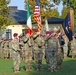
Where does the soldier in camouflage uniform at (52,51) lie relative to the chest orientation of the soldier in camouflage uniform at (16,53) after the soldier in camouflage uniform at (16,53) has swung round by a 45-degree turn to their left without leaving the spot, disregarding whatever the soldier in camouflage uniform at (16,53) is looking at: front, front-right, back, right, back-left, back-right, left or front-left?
front

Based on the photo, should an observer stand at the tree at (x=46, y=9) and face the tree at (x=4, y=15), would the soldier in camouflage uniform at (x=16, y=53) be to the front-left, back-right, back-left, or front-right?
front-left

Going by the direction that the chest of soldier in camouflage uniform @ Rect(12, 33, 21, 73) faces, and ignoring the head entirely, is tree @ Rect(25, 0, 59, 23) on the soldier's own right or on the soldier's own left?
on the soldier's own left

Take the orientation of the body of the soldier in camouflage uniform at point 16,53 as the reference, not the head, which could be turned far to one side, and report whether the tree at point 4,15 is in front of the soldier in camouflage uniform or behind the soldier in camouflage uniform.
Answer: behind

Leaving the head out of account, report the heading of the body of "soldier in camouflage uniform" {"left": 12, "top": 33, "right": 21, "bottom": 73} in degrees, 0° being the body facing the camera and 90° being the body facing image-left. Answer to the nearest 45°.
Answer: approximately 315°
